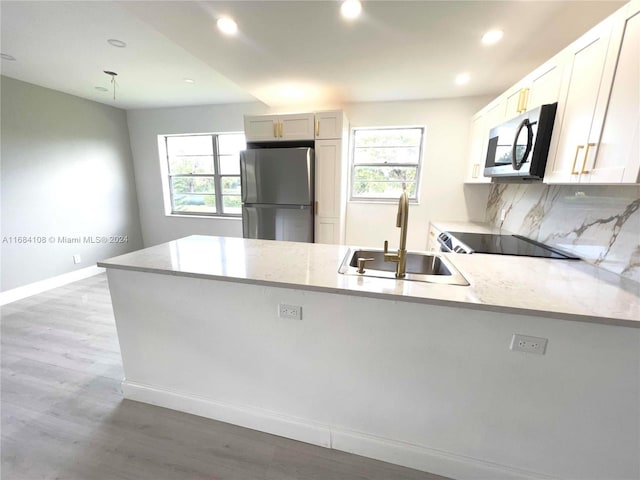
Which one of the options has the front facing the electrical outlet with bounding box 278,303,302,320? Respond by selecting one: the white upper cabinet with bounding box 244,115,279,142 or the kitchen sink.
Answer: the white upper cabinet

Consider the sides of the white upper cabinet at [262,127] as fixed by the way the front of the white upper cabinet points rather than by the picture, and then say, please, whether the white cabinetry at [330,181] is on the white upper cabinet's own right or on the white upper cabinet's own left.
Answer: on the white upper cabinet's own left

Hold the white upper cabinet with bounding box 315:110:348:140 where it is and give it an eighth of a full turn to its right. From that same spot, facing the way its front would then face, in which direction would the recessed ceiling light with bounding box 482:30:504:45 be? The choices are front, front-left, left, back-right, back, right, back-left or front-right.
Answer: left

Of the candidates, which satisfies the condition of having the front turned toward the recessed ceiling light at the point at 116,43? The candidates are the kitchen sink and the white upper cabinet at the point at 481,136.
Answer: the white upper cabinet

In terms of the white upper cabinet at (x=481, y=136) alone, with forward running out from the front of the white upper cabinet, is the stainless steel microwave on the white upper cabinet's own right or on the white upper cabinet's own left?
on the white upper cabinet's own left

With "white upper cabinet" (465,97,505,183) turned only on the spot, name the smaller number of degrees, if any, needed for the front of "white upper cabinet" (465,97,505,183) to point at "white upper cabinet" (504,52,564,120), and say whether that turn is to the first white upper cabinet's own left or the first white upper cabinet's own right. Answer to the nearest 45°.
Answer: approximately 45° to the first white upper cabinet's own left

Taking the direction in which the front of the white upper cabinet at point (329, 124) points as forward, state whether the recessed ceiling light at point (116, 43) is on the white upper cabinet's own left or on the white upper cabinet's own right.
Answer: on the white upper cabinet's own right

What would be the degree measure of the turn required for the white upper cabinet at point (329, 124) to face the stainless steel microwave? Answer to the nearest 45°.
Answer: approximately 45° to its left

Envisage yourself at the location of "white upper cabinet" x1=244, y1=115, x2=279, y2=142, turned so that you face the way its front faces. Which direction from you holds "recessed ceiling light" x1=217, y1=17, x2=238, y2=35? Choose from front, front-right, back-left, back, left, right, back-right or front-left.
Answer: front

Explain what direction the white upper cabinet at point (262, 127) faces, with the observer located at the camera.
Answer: facing the viewer

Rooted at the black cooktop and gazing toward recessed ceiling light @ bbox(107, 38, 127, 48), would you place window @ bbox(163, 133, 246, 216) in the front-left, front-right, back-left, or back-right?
front-right

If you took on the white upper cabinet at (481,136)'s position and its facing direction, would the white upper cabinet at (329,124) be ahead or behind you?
ahead

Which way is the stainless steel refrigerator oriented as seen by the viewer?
toward the camera

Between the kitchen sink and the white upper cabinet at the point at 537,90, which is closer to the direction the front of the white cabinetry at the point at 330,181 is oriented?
the kitchen sink

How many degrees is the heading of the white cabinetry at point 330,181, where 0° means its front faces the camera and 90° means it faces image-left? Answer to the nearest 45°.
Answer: approximately 0°

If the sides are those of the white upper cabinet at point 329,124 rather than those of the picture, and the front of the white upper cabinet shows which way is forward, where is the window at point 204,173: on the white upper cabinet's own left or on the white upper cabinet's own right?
on the white upper cabinet's own right
